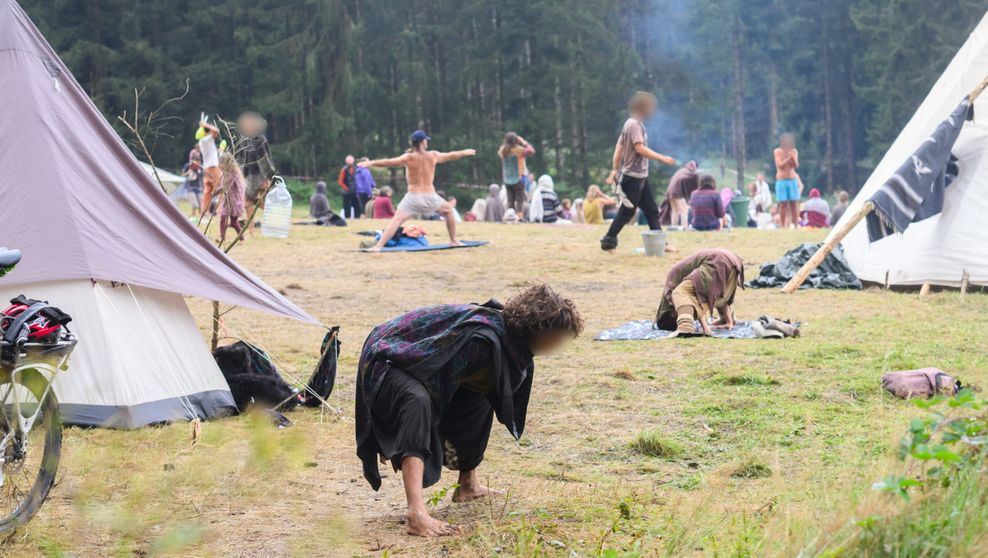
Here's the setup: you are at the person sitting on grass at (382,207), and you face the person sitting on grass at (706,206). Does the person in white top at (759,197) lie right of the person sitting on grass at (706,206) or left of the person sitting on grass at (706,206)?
left

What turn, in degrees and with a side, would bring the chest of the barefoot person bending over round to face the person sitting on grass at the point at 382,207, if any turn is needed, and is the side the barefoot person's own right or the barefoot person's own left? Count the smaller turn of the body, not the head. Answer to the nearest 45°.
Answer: approximately 90° to the barefoot person's own left

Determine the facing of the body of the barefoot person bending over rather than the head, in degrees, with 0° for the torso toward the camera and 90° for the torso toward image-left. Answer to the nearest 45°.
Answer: approximately 270°

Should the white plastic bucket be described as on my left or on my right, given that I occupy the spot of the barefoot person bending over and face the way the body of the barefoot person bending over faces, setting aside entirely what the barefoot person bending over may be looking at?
on my left
